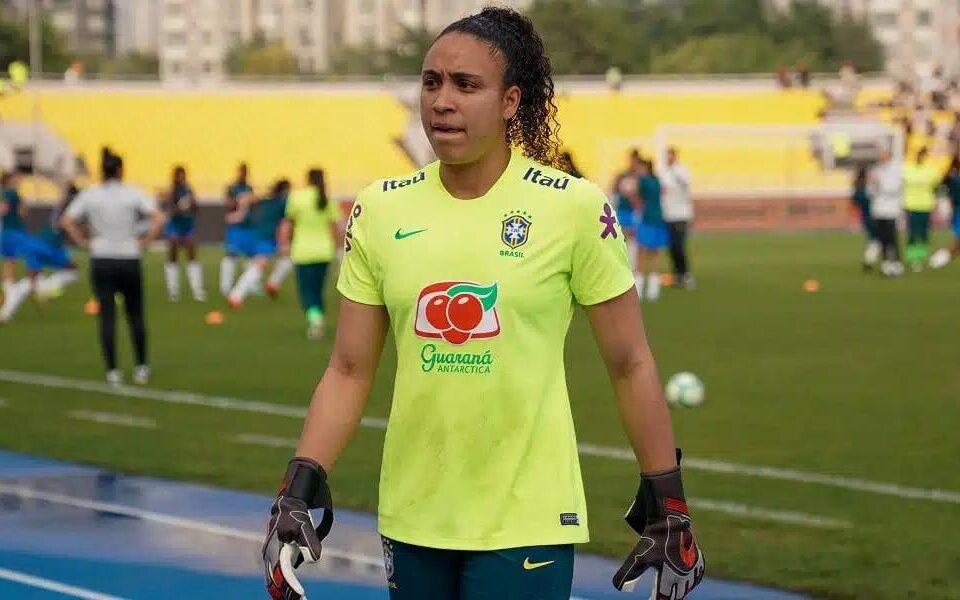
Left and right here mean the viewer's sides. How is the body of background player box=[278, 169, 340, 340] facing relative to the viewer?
facing away from the viewer

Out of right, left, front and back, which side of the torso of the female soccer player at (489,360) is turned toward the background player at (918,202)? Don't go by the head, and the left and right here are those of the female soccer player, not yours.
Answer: back

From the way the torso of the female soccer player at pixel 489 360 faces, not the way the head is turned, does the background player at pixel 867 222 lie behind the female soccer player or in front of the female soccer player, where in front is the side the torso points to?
behind

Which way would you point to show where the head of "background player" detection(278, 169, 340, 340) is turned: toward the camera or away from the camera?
away from the camera

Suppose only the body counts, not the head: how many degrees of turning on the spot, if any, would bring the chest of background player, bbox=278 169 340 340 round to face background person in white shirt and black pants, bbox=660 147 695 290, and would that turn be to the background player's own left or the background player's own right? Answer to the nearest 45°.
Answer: approximately 45° to the background player's own right

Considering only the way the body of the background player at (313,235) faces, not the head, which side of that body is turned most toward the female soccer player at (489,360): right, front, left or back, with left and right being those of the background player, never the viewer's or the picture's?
back

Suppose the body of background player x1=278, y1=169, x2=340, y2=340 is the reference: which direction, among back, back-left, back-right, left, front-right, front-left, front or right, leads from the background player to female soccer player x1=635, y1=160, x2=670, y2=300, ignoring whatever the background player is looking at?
front-right
